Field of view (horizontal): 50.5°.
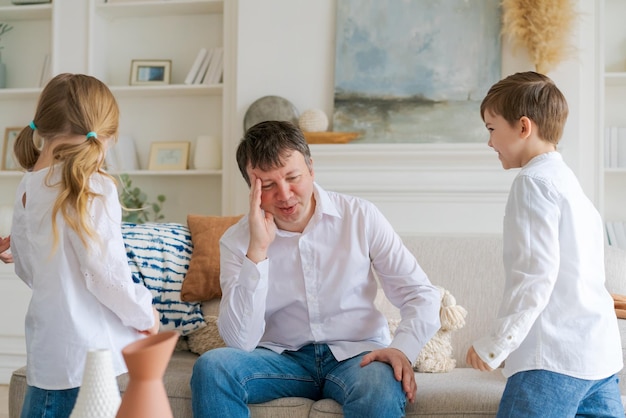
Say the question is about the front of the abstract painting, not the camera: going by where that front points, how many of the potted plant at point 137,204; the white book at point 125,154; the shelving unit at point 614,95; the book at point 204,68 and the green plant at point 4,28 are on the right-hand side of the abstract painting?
4

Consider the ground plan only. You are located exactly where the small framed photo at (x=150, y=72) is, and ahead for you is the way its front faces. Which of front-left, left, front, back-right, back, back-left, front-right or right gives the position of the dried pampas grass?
front-left

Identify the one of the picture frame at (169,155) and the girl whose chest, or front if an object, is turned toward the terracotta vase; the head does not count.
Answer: the picture frame

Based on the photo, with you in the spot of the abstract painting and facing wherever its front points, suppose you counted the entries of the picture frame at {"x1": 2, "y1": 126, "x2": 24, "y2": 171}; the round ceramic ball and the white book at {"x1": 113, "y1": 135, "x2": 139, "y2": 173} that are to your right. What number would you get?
3

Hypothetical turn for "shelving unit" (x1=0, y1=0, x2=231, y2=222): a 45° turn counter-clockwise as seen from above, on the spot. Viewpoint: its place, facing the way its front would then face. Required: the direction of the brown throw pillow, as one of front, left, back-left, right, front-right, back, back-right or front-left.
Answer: front-right

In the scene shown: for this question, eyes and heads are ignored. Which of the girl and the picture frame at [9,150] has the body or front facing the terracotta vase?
the picture frame

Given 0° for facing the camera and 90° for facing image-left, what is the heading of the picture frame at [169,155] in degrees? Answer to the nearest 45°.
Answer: approximately 0°

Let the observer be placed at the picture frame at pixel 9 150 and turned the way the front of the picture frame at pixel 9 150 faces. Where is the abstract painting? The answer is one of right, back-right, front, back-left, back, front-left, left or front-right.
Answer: front-left

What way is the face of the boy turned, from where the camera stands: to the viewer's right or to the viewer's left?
to the viewer's left

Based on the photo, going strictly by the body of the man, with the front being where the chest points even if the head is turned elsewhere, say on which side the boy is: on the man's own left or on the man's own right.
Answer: on the man's own left
